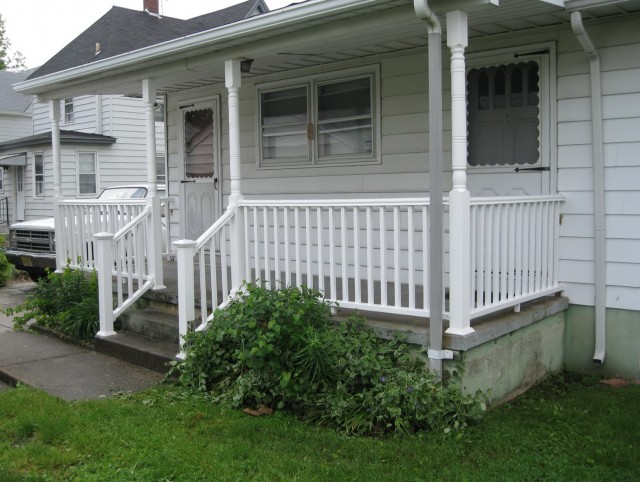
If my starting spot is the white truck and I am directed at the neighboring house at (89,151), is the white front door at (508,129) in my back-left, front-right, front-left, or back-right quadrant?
back-right

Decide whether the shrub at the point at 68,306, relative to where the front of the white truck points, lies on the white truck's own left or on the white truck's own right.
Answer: on the white truck's own left

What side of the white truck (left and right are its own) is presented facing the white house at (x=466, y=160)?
left

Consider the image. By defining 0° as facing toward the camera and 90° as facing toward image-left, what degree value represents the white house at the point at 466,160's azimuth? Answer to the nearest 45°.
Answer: approximately 45°

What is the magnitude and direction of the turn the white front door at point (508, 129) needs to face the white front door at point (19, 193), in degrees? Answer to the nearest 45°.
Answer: approximately 90° to its right

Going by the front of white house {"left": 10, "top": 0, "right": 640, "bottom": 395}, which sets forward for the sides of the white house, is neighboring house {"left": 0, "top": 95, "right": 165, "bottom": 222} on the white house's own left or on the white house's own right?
on the white house's own right

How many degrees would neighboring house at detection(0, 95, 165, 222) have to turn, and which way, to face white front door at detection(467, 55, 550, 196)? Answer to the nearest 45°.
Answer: approximately 45° to its left

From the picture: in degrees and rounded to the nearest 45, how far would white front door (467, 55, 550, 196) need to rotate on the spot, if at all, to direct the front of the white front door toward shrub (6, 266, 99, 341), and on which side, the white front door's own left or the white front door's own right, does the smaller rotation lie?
approximately 45° to the white front door's own right

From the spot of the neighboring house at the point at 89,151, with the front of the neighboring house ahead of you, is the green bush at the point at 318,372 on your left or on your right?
on your left
